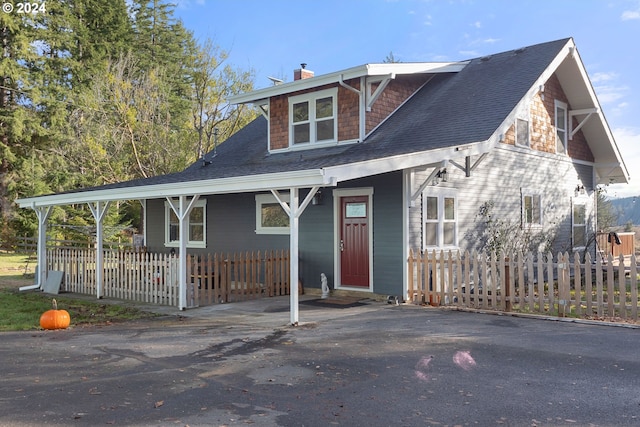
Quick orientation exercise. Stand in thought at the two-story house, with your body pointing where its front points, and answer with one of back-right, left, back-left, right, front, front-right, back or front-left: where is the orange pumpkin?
front

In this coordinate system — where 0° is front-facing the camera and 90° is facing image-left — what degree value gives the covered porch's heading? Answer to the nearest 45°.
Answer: approximately 45°

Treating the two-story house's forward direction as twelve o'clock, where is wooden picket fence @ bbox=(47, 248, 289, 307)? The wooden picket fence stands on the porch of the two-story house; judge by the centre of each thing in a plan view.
The wooden picket fence is roughly at 1 o'clock from the two-story house.

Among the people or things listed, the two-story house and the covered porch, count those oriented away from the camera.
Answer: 0

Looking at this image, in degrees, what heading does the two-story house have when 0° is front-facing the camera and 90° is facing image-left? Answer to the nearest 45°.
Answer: approximately 45°

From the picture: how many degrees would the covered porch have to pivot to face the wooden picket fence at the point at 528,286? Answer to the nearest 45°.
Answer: approximately 90° to its left
